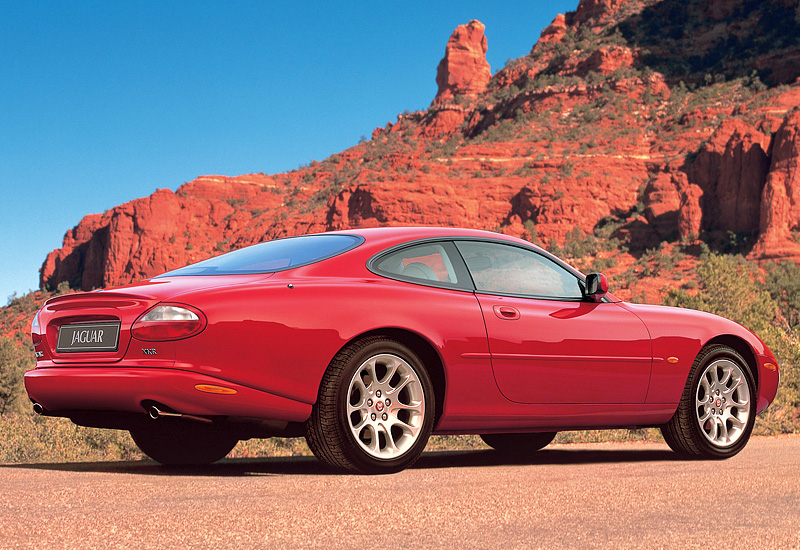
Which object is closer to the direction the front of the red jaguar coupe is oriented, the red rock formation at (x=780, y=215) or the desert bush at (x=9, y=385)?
the red rock formation

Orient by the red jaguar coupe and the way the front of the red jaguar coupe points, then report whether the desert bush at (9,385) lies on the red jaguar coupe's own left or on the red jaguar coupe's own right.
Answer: on the red jaguar coupe's own left

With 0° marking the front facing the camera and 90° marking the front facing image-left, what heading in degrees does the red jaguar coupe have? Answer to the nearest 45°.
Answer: approximately 225°
